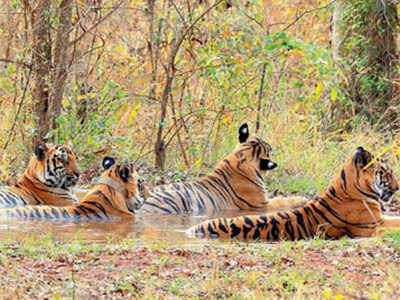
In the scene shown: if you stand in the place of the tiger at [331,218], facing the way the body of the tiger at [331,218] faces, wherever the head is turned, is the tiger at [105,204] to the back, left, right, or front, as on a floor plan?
back

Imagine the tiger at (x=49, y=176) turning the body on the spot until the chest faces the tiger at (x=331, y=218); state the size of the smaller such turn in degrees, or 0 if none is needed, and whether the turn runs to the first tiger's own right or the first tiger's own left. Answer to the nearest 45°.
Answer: approximately 45° to the first tiger's own right

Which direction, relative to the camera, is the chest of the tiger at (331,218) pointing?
to the viewer's right

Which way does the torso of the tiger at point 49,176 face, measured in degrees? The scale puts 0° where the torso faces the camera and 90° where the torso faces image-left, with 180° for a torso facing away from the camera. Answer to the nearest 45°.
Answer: approximately 270°

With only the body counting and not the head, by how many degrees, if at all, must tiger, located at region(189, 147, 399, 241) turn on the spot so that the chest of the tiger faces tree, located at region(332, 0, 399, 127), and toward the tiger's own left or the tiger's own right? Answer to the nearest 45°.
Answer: approximately 90° to the tiger's own left

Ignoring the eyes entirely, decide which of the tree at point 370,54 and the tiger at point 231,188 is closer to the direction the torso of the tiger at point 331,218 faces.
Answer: the tree

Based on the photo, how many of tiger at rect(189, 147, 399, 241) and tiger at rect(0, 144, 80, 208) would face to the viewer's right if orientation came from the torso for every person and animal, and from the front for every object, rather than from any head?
2

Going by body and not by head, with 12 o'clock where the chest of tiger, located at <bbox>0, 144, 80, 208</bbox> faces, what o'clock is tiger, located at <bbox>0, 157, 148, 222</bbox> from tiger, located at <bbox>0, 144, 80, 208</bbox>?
tiger, located at <bbox>0, 157, 148, 222</bbox> is roughly at 2 o'clock from tiger, located at <bbox>0, 144, 80, 208</bbox>.
